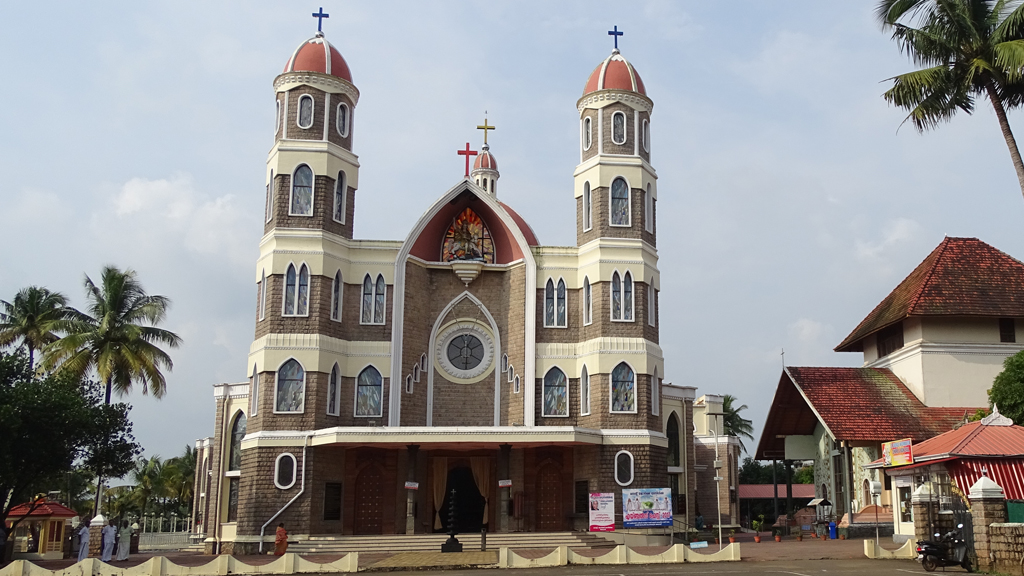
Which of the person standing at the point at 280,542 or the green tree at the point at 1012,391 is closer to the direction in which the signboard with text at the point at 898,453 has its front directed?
the person standing

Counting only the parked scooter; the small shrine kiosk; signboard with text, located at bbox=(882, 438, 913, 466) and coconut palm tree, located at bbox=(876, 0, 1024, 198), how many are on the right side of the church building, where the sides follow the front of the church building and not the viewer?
1

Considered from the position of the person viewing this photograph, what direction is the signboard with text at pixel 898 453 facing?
facing the viewer and to the left of the viewer

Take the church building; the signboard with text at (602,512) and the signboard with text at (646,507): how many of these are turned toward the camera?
3

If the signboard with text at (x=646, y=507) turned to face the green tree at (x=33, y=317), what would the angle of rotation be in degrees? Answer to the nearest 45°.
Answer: approximately 90° to its right

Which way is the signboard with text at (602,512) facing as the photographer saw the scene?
facing the viewer

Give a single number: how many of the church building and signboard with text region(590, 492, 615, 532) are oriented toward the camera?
2

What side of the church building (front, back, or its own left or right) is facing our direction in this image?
front

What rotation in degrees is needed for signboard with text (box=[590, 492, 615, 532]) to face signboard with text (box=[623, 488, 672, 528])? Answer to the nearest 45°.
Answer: approximately 90° to its left

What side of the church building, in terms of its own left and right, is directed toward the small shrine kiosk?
right

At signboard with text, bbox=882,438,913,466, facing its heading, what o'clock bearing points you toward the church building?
The church building is roughly at 2 o'clock from the signboard with text.

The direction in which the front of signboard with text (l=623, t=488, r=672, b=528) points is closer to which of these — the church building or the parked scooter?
the parked scooter

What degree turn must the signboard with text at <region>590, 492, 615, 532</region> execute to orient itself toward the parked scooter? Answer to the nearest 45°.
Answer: approximately 45° to its left

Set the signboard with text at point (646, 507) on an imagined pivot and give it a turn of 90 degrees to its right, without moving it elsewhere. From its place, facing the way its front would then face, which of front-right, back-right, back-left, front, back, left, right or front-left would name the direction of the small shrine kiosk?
front

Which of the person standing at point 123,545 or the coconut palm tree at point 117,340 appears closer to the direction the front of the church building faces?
the person standing
